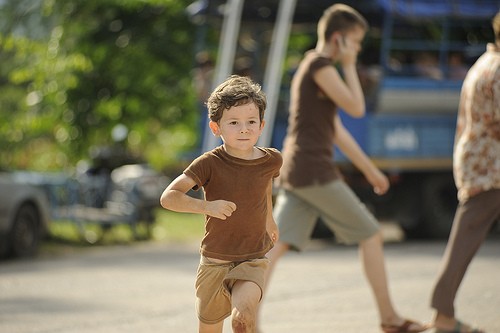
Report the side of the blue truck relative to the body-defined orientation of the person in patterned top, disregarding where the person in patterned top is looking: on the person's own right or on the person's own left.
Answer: on the person's own left
